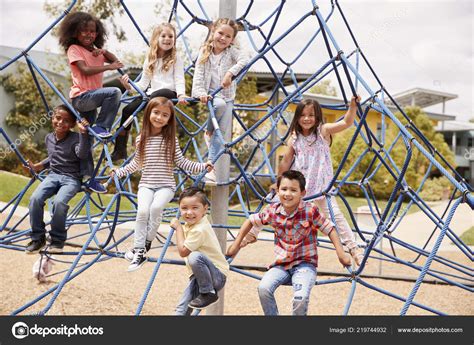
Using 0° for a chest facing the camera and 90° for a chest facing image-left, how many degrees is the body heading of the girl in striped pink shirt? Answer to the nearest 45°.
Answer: approximately 0°

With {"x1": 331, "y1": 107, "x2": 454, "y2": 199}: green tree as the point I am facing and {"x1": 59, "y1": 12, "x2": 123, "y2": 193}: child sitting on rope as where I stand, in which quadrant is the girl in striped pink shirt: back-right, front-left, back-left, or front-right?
back-right

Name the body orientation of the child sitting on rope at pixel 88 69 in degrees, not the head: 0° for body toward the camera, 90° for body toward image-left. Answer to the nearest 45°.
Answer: approximately 315°

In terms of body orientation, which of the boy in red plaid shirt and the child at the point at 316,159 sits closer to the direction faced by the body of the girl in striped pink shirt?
the boy in red plaid shirt

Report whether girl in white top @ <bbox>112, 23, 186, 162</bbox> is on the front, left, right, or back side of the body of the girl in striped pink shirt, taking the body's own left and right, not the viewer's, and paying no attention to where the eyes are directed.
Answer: back

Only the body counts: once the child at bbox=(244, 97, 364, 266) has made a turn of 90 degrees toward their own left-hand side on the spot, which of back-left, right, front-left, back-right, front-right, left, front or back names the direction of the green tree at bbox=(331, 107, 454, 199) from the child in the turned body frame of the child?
left

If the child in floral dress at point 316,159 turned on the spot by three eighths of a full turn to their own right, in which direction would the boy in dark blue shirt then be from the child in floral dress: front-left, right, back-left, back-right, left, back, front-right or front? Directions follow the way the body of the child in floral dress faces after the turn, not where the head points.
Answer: front-left

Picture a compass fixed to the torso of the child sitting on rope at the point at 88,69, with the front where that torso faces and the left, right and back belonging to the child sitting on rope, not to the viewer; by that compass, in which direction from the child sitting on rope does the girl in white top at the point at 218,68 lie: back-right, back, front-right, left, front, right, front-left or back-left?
front-left

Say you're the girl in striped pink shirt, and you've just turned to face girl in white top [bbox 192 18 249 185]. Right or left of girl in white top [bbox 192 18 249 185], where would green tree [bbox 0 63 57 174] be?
left

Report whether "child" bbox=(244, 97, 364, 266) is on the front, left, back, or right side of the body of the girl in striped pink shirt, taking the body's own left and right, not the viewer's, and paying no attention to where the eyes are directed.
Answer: left
